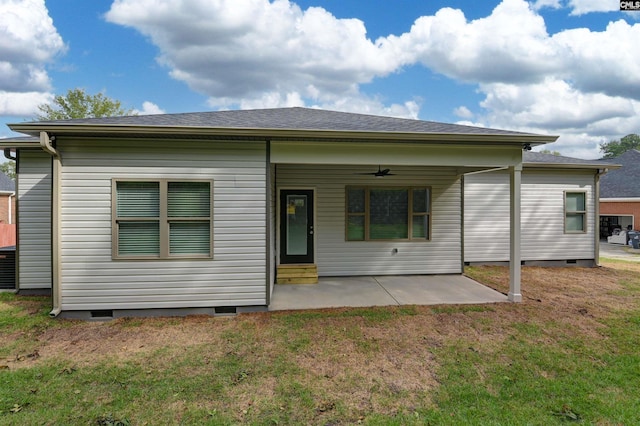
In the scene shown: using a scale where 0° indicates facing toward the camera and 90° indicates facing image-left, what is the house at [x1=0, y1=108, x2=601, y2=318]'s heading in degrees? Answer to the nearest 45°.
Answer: approximately 180°

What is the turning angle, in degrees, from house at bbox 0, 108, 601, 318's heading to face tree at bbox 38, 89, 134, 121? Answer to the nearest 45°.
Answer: approximately 45° to its left
